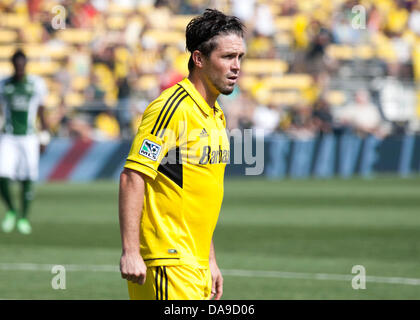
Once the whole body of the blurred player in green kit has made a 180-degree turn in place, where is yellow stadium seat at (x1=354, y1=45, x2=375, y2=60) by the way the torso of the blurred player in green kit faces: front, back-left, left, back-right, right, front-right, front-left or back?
front-right

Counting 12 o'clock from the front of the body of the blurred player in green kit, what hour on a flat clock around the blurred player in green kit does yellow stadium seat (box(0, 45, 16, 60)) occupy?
The yellow stadium seat is roughly at 6 o'clock from the blurred player in green kit.

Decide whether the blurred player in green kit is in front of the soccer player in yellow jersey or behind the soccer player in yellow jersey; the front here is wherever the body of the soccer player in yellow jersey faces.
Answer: behind

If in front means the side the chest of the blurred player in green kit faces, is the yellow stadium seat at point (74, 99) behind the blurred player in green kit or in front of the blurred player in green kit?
behind

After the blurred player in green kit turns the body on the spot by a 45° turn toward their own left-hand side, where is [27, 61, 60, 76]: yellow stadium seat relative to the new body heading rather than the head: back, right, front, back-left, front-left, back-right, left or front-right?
back-left

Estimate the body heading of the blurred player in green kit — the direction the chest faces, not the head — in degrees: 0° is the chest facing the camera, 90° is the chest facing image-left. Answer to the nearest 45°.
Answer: approximately 0°

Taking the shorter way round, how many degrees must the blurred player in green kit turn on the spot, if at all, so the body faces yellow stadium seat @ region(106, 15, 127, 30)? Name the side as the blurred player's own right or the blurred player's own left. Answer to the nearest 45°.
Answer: approximately 180°

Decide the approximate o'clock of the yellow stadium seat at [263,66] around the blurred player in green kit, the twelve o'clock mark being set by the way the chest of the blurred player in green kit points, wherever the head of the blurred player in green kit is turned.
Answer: The yellow stadium seat is roughly at 7 o'clock from the blurred player in green kit.

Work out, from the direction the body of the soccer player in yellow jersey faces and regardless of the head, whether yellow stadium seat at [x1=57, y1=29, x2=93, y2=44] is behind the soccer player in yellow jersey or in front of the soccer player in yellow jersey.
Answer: behind

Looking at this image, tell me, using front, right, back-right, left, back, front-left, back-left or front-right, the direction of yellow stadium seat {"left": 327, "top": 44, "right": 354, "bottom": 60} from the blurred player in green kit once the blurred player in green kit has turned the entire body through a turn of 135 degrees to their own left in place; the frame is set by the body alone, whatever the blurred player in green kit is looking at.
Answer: front

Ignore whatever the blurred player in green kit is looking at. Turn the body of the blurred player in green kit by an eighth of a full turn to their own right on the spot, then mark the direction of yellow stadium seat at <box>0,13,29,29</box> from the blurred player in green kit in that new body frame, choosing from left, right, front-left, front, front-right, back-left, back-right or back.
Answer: back-right
